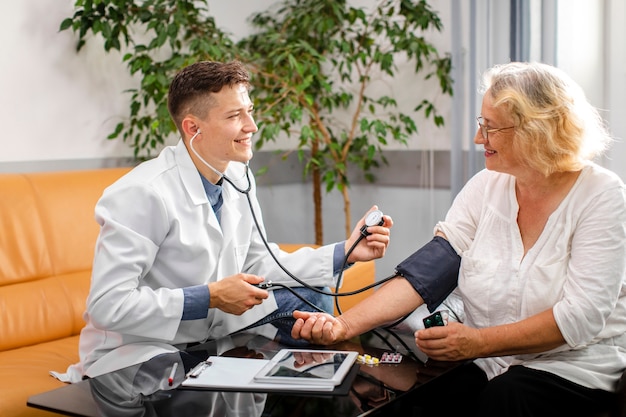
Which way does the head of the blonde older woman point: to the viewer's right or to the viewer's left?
to the viewer's left

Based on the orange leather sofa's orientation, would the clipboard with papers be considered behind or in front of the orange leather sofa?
in front

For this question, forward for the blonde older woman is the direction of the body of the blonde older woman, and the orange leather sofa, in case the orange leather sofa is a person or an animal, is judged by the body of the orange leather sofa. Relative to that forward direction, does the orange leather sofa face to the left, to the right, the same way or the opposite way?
to the left

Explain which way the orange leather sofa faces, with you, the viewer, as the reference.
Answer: facing the viewer and to the right of the viewer

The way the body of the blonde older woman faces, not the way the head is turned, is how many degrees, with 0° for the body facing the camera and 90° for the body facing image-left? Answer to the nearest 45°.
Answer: approximately 45°

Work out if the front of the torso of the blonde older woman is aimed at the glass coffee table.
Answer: yes

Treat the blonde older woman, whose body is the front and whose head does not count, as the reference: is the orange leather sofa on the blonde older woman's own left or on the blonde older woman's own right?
on the blonde older woman's own right
